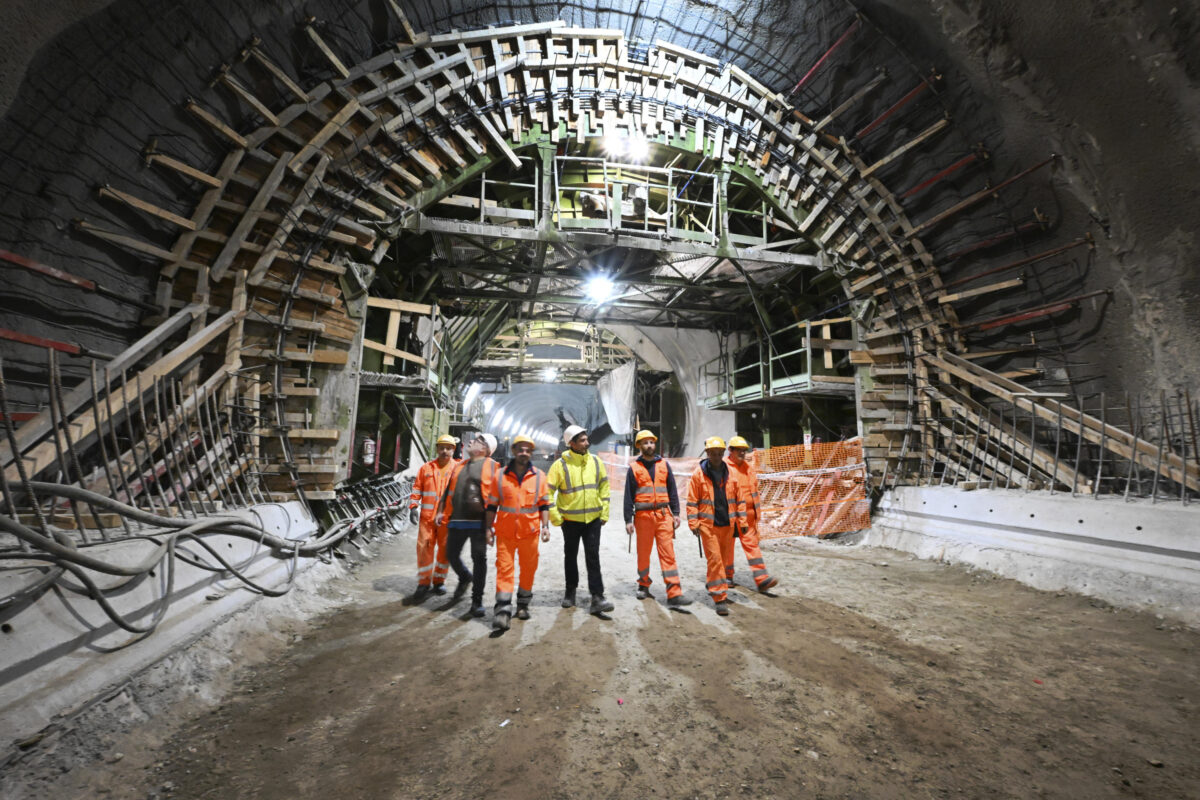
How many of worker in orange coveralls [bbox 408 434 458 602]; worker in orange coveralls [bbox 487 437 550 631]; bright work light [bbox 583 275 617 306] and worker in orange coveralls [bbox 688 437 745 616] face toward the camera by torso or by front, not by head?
4

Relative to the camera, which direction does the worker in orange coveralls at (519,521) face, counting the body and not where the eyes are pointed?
toward the camera

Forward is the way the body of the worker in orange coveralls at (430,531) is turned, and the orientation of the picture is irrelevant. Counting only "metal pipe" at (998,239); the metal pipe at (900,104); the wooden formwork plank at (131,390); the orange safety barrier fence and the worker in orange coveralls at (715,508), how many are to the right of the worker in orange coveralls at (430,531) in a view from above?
1

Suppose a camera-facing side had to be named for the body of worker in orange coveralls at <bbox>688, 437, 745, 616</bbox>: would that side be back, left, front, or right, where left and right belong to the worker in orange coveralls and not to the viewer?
front

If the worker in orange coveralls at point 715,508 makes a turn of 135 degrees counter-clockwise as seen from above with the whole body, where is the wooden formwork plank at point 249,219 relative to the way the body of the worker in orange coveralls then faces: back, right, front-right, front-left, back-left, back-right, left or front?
back-left

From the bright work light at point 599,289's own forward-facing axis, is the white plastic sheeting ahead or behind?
behind

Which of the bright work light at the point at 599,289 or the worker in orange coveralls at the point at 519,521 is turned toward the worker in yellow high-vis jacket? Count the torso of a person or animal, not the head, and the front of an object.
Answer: the bright work light

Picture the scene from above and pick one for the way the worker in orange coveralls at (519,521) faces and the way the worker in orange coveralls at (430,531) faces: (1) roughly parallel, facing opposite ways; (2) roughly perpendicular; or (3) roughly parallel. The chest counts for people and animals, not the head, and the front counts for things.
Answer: roughly parallel
